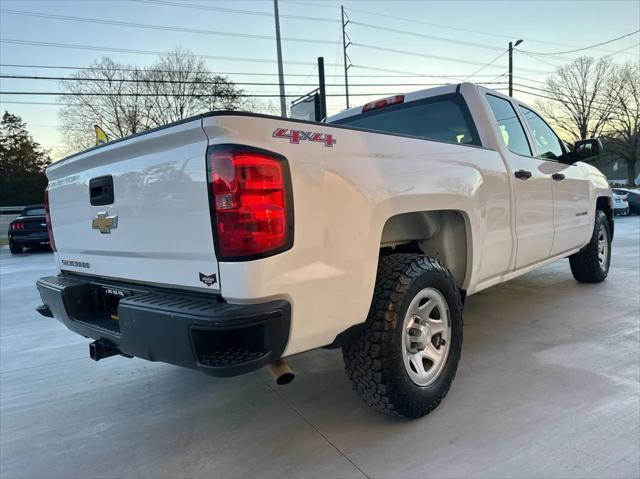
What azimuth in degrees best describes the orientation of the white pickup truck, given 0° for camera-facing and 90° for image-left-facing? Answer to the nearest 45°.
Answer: approximately 225°

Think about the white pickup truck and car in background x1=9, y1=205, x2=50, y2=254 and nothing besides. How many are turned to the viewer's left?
0

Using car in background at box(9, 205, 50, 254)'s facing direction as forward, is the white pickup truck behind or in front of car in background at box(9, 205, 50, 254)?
behind

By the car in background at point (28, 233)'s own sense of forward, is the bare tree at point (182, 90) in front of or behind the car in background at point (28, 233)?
in front

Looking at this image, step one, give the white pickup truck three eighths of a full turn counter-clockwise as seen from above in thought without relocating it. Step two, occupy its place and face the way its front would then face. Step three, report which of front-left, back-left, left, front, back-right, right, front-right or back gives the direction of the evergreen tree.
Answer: front-right

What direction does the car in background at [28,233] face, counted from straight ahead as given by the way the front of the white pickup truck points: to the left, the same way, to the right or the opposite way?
to the left

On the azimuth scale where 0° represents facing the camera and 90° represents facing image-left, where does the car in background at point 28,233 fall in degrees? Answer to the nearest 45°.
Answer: approximately 180°

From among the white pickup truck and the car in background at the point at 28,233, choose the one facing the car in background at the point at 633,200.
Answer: the white pickup truck

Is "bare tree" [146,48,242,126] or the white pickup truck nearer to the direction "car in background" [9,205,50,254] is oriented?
the bare tree

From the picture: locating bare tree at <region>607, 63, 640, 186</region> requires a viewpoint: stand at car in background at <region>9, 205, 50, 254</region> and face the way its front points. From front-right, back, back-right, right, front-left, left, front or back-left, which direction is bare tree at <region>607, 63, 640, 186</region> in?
right
